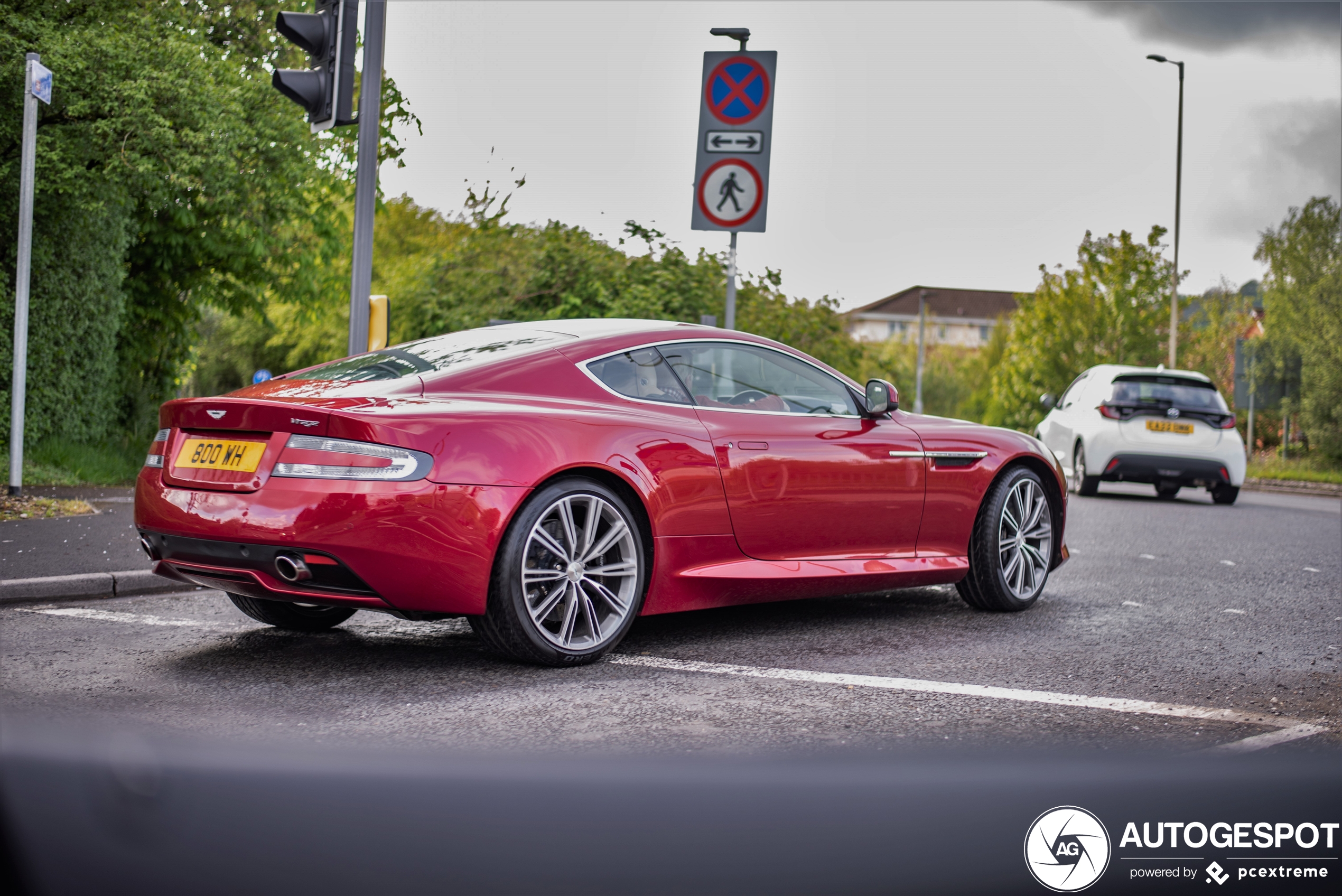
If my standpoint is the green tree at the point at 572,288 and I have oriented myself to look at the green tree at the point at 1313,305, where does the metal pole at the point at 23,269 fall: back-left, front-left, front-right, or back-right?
back-right

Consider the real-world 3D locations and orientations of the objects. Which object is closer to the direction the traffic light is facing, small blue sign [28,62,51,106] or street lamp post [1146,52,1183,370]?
the small blue sign

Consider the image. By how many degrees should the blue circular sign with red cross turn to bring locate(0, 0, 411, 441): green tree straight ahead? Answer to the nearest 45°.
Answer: approximately 135° to its right

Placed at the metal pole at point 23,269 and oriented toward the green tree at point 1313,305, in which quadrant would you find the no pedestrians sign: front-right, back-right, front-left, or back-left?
front-right

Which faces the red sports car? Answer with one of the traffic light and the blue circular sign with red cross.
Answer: the blue circular sign with red cross

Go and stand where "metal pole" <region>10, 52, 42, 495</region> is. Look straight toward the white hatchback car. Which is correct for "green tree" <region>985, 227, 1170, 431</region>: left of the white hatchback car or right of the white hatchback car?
left

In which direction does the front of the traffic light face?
to the viewer's left

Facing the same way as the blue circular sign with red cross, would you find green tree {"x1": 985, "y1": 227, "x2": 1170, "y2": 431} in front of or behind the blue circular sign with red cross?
behind

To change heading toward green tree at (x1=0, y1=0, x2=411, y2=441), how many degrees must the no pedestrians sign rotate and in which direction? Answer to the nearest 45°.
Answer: approximately 135° to its right

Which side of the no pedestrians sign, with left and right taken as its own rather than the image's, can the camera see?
front

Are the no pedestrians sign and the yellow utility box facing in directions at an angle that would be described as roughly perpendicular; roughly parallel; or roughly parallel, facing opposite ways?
roughly perpendicular
